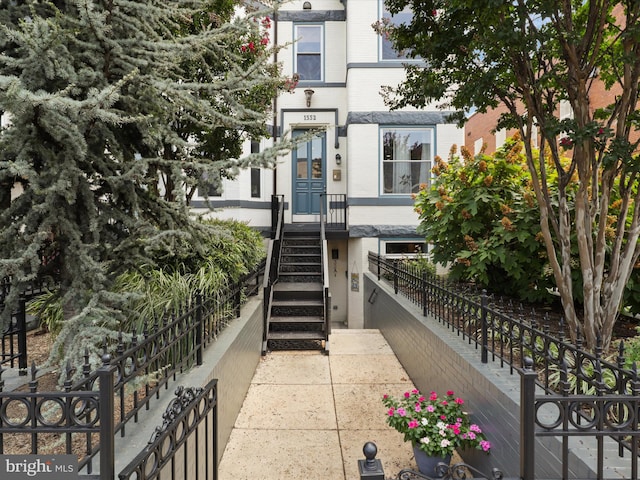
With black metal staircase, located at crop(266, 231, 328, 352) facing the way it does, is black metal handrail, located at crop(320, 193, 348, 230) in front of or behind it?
behind

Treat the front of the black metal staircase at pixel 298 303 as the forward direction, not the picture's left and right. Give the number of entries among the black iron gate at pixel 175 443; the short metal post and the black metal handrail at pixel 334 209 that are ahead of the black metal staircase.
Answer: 2

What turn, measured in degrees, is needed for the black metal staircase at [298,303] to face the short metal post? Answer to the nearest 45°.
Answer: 0° — it already faces it

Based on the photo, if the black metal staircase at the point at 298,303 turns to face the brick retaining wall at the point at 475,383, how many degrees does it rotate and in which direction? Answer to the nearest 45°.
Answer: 0° — it already faces it

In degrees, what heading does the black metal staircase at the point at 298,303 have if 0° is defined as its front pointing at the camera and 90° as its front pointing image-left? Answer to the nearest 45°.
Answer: approximately 0°
